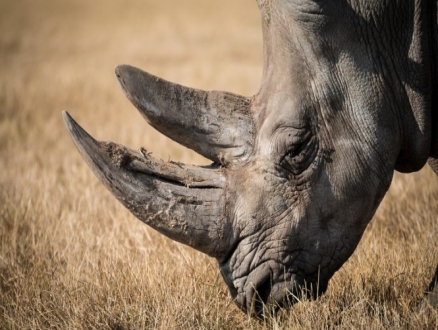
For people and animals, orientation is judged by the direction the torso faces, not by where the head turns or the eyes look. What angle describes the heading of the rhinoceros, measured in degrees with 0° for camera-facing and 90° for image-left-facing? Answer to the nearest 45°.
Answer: approximately 90°
